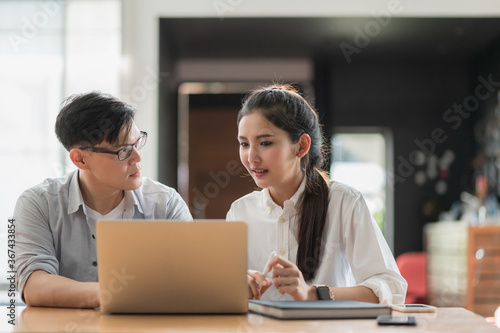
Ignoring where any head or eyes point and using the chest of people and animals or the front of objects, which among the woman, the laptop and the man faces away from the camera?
the laptop

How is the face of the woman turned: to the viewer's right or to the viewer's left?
to the viewer's left

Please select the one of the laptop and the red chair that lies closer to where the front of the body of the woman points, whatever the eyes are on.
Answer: the laptop

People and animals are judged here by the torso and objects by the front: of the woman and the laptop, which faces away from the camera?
the laptop

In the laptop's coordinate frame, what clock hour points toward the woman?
The woman is roughly at 1 o'clock from the laptop.

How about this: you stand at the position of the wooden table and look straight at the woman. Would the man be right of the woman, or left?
left

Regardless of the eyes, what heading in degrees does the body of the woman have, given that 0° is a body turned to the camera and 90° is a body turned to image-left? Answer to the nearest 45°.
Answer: approximately 45°

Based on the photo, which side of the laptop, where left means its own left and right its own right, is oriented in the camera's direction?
back

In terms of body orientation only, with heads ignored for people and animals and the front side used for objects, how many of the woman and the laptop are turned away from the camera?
1

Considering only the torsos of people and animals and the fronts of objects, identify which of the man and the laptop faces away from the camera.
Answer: the laptop

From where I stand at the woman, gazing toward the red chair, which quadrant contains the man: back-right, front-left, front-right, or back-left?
back-left

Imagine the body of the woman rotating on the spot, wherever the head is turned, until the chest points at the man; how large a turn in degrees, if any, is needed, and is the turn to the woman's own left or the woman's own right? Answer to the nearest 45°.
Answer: approximately 45° to the woman's own right

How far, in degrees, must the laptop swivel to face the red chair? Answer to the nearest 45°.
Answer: approximately 45° to its right
